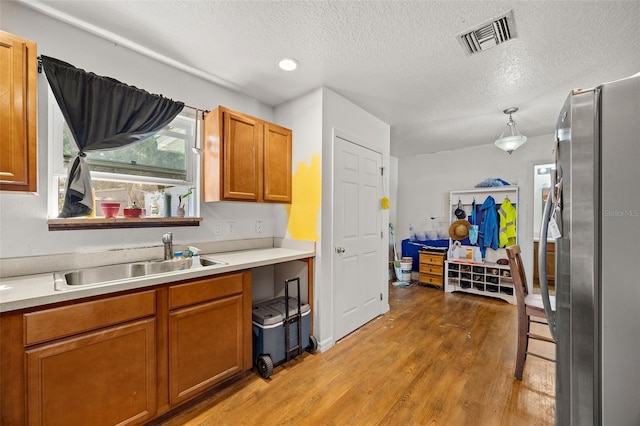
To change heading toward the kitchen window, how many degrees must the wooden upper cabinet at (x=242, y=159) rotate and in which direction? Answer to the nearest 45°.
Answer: approximately 135° to its right

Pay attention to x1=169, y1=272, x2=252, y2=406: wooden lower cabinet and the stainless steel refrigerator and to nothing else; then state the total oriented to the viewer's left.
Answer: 1

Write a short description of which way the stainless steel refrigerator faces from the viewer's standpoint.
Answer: facing to the left of the viewer

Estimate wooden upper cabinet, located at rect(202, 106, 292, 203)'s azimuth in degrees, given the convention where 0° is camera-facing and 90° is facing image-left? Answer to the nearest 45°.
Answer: approximately 315°

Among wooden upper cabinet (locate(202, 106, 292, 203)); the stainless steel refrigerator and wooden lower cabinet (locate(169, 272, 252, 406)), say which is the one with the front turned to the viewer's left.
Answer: the stainless steel refrigerator

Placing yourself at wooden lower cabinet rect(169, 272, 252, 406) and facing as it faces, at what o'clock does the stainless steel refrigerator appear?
The stainless steel refrigerator is roughly at 12 o'clock from the wooden lower cabinet.

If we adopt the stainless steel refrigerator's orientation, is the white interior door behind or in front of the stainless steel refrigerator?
in front

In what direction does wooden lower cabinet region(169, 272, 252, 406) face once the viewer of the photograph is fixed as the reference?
facing the viewer and to the right of the viewer

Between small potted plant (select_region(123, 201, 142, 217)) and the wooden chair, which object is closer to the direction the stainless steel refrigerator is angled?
the small potted plant

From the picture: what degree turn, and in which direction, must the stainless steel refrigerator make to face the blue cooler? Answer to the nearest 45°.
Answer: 0° — it already faces it

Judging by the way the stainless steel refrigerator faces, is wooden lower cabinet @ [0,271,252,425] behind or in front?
in front

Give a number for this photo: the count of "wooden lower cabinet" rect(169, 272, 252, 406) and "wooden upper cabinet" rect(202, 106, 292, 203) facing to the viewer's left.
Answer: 0
